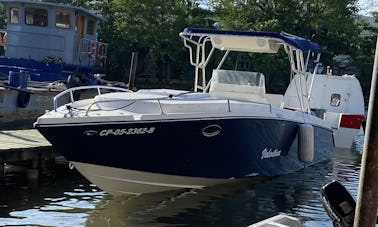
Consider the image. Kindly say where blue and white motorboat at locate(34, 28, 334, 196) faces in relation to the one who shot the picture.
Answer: facing the viewer and to the left of the viewer

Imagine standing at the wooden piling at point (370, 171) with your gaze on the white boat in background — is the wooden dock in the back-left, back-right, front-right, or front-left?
front-left

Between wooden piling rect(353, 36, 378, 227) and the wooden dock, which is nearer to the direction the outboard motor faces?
the wooden dock

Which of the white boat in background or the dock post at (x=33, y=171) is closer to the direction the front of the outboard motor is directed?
the dock post

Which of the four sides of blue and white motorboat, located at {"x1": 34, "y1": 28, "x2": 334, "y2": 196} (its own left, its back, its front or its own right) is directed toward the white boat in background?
back

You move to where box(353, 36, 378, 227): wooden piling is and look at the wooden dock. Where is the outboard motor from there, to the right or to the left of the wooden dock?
right

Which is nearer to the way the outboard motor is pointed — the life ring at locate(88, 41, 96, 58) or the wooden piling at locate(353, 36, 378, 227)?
the life ring

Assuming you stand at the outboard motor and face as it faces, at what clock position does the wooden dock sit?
The wooden dock is roughly at 1 o'clock from the outboard motor.

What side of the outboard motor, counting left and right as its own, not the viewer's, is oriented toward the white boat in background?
right

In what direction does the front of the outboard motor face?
to the viewer's left

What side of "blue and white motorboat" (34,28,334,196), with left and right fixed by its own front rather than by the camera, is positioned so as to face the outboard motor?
left

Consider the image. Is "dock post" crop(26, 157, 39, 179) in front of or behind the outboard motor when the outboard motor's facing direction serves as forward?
in front

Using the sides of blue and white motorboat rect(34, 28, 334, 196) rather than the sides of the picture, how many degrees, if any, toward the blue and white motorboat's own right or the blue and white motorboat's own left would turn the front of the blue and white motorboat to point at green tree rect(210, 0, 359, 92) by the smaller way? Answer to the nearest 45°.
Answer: approximately 135° to the blue and white motorboat's own right

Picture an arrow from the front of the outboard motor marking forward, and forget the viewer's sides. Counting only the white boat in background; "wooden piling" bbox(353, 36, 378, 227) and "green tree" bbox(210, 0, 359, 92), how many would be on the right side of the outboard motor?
2

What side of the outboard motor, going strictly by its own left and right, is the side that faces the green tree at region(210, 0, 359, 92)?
right

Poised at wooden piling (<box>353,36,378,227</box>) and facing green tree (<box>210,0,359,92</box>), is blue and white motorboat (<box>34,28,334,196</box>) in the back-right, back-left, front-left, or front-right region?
front-left

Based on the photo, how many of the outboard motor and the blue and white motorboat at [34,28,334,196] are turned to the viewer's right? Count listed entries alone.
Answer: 0
